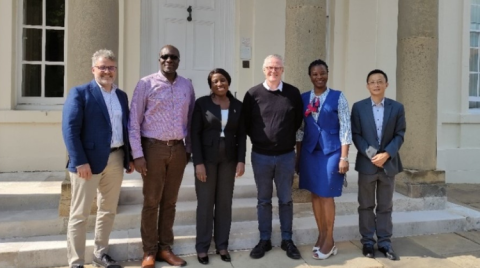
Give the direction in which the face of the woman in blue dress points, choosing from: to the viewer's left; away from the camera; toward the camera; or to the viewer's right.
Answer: toward the camera

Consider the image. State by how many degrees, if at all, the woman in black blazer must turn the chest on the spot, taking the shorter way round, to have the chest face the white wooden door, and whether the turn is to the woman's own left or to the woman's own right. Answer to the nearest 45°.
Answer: approximately 180°

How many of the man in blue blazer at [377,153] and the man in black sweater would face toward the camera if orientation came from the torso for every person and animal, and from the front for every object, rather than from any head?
2

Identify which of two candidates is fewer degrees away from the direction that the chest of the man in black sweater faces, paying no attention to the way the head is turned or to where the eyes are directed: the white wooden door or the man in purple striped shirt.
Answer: the man in purple striped shirt

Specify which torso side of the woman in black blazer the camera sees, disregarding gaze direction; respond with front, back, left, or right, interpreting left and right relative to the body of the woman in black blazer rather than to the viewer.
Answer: front

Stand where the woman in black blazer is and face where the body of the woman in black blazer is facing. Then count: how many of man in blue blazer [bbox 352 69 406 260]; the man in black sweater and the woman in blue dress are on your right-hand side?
0

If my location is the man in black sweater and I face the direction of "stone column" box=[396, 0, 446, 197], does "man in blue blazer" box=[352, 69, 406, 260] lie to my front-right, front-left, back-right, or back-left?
front-right

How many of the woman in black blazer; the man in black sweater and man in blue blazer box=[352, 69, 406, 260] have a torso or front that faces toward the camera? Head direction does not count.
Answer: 3

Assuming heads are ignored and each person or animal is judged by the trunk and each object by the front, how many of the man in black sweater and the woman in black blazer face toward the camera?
2

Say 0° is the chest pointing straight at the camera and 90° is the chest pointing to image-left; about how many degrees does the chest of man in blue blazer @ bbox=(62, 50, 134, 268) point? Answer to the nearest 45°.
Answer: approximately 315°

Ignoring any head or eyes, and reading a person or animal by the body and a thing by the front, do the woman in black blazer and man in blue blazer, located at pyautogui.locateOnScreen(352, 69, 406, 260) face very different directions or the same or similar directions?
same or similar directions

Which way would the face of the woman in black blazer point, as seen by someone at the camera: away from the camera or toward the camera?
toward the camera

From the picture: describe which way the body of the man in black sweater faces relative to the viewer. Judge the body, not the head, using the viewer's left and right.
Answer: facing the viewer

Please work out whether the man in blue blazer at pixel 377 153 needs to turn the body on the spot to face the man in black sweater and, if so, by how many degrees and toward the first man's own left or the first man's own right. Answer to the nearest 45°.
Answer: approximately 45° to the first man's own right

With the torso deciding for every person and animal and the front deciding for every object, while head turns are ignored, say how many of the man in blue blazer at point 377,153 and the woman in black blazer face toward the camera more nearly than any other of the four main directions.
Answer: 2

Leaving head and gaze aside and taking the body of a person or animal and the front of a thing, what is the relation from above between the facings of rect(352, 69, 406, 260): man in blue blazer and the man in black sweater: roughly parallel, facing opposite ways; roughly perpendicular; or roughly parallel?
roughly parallel

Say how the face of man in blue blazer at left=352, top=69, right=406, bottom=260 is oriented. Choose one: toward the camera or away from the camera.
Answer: toward the camera

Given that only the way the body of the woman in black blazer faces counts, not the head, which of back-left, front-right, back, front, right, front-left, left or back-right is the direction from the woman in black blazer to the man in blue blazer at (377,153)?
left

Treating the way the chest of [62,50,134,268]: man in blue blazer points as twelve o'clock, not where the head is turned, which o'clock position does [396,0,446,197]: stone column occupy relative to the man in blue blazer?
The stone column is roughly at 10 o'clock from the man in blue blazer.

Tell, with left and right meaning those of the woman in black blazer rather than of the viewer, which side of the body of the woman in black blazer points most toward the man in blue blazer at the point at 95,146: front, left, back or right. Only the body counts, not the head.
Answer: right
